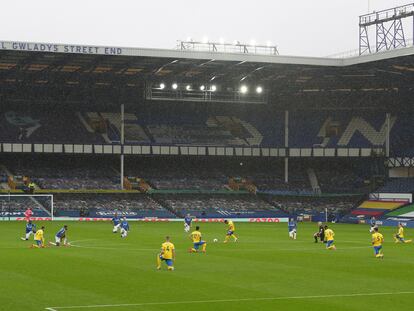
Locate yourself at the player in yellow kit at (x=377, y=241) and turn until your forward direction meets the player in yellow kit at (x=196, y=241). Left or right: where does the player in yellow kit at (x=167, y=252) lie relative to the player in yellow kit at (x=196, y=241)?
left

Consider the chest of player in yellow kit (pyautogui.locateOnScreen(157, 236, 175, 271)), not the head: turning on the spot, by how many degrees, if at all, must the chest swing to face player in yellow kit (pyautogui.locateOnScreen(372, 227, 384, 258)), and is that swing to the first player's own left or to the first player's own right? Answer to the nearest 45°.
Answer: approximately 45° to the first player's own right

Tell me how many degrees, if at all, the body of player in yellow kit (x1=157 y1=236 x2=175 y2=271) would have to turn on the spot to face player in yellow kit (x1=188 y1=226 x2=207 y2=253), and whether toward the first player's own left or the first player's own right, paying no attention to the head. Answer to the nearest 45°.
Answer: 0° — they already face them

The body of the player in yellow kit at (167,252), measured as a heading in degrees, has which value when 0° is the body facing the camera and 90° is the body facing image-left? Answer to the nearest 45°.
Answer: approximately 180°
